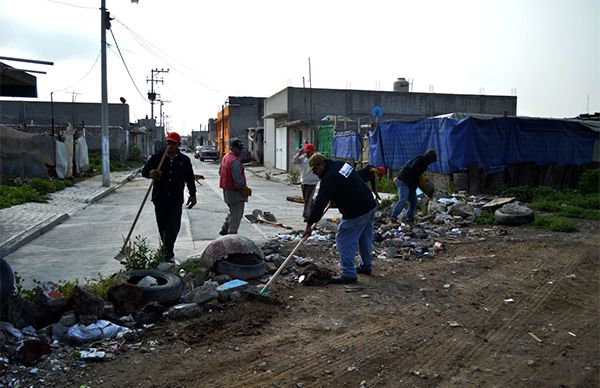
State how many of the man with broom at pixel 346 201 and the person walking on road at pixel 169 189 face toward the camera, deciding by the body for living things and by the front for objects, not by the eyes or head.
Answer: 1

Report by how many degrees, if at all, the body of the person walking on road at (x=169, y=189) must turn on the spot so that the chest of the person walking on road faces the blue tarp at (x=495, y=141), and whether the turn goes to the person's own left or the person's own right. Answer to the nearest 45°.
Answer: approximately 135° to the person's own left

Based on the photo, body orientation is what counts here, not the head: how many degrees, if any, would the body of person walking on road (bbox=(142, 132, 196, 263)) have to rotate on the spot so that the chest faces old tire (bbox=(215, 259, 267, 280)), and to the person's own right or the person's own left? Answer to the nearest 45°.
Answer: approximately 45° to the person's own left

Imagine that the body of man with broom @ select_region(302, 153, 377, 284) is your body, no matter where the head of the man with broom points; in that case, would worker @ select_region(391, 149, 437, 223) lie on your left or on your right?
on your right

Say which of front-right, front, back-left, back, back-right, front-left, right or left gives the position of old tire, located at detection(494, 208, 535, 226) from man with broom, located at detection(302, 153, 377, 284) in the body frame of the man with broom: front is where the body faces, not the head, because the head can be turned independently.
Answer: back-right

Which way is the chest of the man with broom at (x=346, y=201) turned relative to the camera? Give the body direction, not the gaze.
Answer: to the viewer's left

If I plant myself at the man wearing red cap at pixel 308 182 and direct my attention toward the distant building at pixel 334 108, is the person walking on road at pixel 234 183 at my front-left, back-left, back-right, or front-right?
back-left

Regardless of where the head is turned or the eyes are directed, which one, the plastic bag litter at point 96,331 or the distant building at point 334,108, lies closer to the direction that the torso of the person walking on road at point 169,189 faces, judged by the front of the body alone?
the plastic bag litter

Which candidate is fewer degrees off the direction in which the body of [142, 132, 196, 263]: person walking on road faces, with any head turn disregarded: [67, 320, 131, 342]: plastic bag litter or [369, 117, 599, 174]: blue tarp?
the plastic bag litter

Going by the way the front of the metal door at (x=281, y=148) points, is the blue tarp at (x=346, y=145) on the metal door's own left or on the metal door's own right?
on the metal door's own left

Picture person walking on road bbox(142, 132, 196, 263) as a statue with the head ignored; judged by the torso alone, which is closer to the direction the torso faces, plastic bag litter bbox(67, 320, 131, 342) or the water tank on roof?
the plastic bag litter
